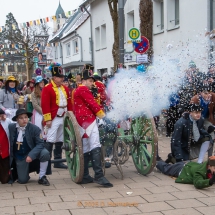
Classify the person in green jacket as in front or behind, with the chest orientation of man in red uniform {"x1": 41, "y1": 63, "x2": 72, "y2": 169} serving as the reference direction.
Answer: in front

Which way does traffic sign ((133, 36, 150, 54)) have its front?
toward the camera

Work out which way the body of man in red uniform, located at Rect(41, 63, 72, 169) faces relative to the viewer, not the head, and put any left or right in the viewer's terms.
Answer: facing the viewer and to the right of the viewer

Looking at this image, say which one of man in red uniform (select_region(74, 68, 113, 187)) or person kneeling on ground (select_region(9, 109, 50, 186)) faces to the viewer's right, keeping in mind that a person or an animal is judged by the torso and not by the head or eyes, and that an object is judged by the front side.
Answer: the man in red uniform

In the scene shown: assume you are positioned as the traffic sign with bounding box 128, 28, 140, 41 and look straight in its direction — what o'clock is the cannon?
The cannon is roughly at 12 o'clock from the traffic sign.

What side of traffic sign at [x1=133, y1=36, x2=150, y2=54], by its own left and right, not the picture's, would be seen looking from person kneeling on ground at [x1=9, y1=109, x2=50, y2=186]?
front

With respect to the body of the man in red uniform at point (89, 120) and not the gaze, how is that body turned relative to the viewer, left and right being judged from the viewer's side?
facing to the right of the viewer

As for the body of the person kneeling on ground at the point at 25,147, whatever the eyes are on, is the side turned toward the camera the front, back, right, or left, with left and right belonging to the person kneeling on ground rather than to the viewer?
front

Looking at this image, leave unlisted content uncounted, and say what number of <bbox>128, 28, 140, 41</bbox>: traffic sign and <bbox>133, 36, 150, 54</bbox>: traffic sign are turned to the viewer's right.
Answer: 0

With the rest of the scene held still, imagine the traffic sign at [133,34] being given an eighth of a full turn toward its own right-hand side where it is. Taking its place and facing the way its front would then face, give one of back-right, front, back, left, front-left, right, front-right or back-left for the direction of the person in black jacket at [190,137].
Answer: front-left
